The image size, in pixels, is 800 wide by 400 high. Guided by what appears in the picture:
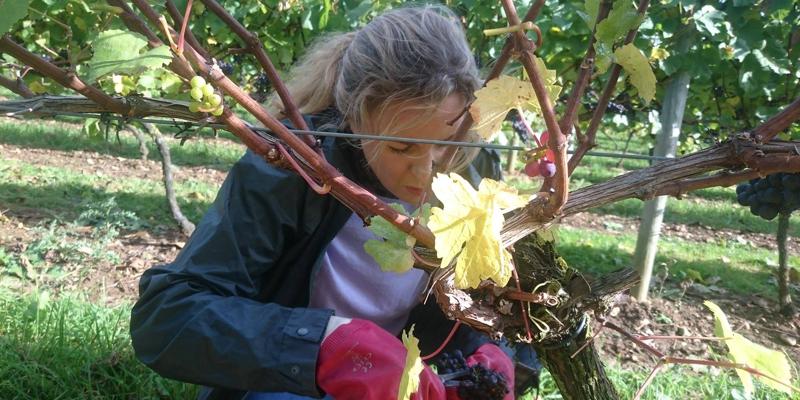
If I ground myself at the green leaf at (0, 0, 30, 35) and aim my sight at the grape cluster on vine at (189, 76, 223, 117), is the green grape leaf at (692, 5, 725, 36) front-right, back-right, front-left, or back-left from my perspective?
front-left

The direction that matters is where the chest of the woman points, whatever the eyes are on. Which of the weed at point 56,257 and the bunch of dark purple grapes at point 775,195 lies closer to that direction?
the bunch of dark purple grapes

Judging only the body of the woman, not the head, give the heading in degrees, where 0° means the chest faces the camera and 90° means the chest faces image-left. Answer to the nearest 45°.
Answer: approximately 315°

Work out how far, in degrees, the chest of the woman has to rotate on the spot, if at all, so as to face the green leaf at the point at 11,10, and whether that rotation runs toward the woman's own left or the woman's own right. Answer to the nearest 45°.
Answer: approximately 90° to the woman's own right

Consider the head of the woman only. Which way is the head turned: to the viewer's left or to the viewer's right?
to the viewer's right

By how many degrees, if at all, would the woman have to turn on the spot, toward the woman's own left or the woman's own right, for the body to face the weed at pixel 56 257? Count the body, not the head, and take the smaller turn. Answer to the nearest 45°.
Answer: approximately 180°

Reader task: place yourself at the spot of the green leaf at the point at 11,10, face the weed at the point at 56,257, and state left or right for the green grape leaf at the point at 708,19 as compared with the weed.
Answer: right

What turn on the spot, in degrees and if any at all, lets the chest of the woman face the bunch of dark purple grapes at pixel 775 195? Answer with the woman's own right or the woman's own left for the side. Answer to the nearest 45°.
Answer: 0° — they already face it
